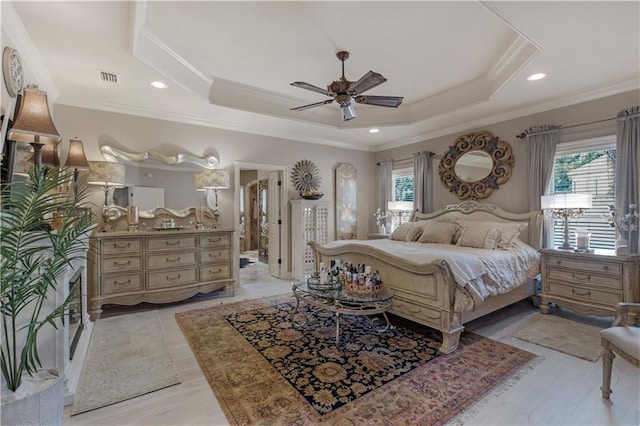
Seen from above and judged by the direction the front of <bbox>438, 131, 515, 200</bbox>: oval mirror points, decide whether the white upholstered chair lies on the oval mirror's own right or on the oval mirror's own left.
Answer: on the oval mirror's own left

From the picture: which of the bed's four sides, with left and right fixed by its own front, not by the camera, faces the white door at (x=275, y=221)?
right

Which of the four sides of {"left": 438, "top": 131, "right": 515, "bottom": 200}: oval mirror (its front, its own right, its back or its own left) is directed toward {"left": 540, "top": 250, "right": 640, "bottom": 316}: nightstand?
left

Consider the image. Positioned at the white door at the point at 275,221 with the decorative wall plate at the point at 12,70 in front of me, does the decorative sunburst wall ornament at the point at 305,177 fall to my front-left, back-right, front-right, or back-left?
back-left

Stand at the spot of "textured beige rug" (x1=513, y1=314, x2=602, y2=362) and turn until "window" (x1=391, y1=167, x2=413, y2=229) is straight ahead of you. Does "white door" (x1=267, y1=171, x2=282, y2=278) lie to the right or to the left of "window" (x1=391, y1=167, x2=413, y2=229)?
left

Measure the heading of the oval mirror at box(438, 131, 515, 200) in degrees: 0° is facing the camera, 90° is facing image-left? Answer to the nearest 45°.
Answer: approximately 45°

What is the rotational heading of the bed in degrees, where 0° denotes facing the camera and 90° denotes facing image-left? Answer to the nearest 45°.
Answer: approximately 45°
